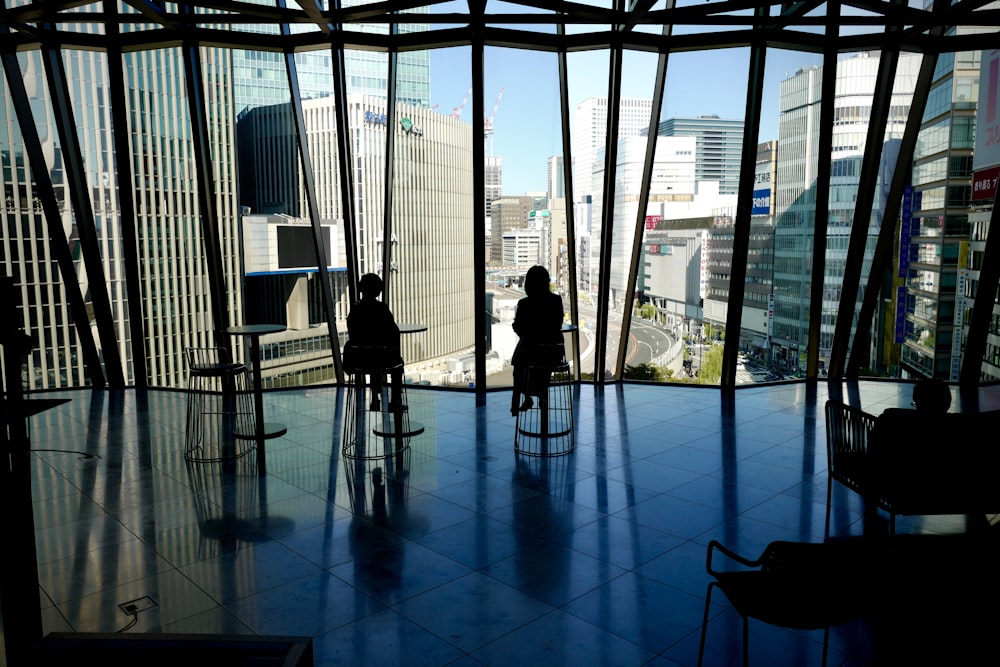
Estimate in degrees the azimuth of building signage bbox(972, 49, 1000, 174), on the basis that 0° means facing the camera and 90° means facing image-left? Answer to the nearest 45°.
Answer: approximately 45°
